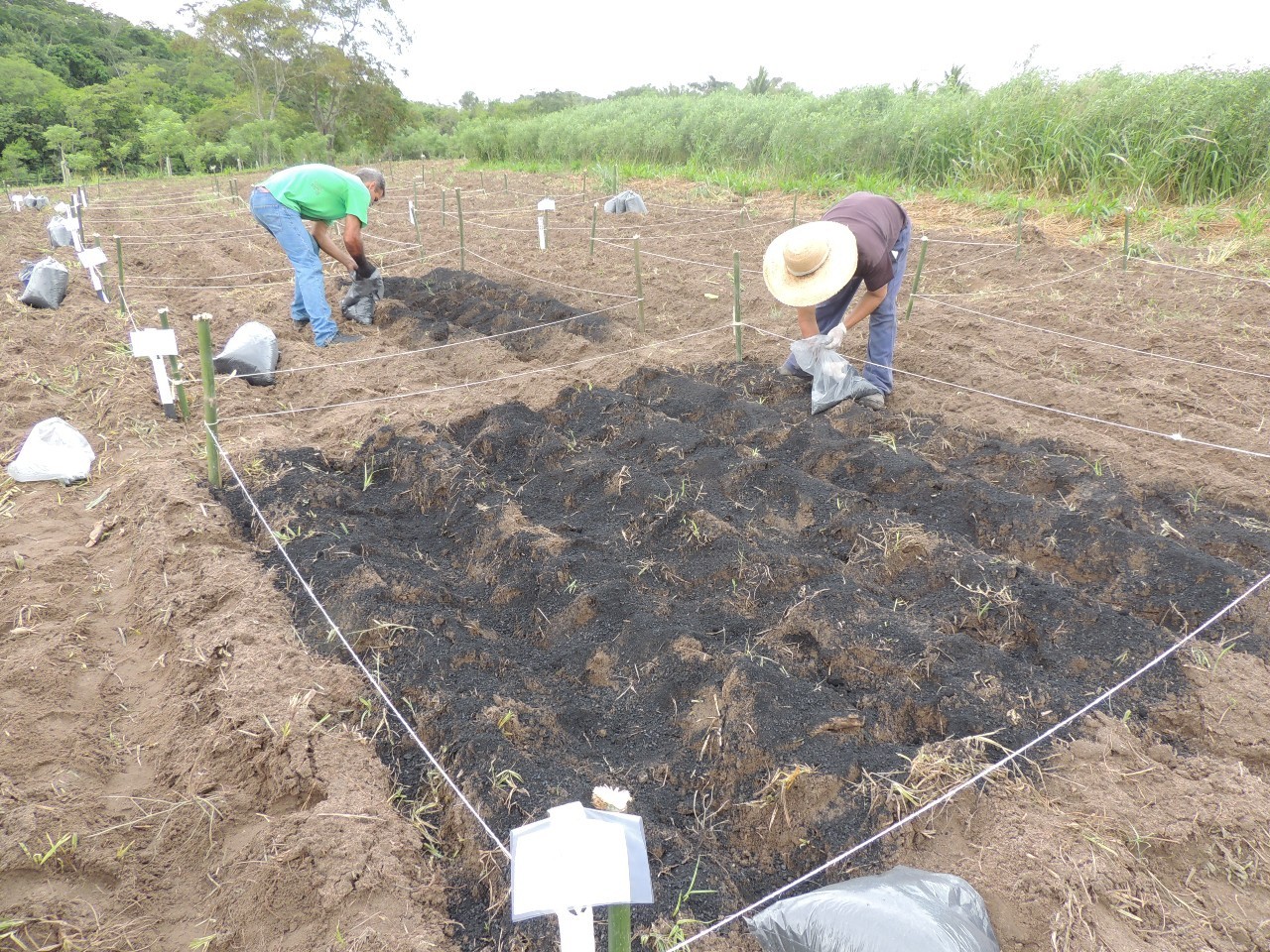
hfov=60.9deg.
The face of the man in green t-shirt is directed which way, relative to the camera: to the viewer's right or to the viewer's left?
to the viewer's right

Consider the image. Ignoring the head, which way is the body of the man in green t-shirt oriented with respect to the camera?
to the viewer's right

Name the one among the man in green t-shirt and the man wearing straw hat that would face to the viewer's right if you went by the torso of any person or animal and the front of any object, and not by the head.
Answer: the man in green t-shirt

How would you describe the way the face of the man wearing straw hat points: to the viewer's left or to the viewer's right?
to the viewer's left

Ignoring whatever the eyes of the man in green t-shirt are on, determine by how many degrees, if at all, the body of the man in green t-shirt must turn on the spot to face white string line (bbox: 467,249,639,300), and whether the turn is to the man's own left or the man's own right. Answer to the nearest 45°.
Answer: approximately 45° to the man's own left

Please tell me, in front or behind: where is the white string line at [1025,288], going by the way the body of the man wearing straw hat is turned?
behind

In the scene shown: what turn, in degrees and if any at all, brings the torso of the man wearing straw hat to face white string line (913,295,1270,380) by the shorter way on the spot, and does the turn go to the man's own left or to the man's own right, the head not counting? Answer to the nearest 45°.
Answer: approximately 180°

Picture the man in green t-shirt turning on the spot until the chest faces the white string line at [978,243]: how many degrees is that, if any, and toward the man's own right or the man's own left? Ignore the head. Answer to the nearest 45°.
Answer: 0° — they already face it

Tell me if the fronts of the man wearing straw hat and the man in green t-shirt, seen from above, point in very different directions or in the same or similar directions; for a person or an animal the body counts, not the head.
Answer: very different directions

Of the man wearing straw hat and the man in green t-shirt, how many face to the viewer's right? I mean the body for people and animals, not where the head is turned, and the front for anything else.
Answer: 1

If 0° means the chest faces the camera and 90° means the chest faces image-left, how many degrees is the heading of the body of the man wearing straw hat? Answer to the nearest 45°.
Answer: approximately 45°

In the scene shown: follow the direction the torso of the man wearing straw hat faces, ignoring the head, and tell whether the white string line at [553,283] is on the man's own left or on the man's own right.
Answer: on the man's own right
